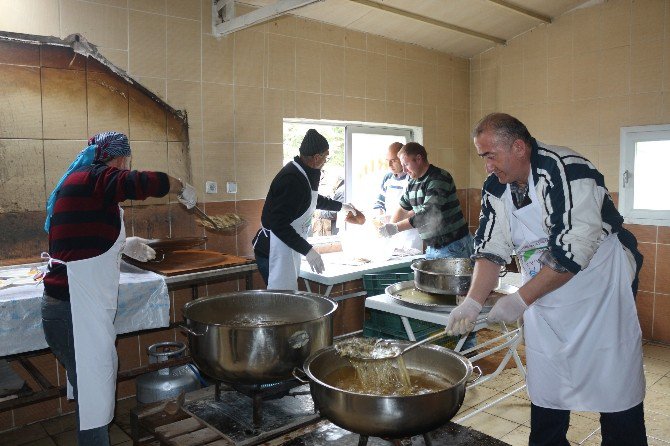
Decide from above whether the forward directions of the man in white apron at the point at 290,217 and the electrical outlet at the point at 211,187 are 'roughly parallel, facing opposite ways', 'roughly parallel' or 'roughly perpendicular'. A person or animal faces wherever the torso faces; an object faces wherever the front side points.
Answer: roughly perpendicular

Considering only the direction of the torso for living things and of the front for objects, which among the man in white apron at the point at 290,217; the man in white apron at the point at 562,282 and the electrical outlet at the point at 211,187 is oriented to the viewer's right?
the man in white apron at the point at 290,217

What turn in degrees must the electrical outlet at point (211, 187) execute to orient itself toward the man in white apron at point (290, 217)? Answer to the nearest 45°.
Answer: approximately 45° to its left

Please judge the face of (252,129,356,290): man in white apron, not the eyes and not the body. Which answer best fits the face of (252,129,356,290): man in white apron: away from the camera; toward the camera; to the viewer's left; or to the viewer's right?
to the viewer's right

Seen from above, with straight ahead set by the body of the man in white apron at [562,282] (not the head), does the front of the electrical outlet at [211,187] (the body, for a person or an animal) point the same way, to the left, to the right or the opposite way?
to the left

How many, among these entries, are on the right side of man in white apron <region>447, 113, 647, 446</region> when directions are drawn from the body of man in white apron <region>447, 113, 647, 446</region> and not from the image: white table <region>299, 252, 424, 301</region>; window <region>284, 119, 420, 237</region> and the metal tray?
3

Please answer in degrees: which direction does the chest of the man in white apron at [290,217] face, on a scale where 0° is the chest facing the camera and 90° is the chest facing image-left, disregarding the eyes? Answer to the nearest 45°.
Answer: approximately 270°

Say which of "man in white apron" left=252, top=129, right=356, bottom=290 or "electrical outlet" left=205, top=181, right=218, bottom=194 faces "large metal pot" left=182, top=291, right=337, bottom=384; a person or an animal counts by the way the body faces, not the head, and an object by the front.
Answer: the electrical outlet

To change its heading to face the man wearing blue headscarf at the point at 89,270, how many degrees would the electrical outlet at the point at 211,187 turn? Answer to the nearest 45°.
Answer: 0° — it already faces them

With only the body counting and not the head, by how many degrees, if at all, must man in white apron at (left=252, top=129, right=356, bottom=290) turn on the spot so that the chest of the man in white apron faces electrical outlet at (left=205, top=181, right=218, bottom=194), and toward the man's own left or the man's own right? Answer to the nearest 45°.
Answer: approximately 135° to the man's own left

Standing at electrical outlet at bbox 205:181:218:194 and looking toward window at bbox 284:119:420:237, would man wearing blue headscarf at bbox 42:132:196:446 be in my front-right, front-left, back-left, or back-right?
back-right

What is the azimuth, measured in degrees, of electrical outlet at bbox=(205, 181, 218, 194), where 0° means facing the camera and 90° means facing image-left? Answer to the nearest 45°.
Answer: approximately 0°
